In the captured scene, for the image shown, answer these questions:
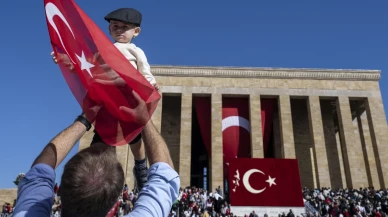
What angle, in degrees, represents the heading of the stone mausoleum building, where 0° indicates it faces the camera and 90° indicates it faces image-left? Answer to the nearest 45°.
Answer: approximately 0°

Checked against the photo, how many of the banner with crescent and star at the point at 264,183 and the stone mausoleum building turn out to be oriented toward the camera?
2

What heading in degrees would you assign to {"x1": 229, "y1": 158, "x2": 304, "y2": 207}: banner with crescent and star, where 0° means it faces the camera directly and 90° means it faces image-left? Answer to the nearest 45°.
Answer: approximately 0°

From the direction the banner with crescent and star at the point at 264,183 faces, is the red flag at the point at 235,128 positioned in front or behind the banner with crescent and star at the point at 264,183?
behind
